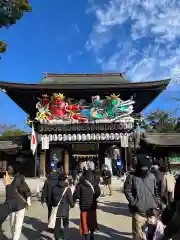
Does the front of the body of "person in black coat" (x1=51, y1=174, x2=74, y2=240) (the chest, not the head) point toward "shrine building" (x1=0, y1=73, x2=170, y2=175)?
yes

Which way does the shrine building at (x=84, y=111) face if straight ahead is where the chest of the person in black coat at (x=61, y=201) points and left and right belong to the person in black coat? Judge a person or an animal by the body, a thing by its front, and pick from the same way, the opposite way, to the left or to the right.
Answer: the opposite way

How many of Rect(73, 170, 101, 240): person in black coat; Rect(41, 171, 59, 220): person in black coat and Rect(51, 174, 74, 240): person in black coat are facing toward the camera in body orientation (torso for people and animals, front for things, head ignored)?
0

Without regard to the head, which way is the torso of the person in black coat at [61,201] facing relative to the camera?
away from the camera

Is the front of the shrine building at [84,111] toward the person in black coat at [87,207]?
yes

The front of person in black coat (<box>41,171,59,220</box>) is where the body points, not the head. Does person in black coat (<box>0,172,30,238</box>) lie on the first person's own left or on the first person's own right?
on the first person's own left

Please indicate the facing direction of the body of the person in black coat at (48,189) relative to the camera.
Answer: away from the camera

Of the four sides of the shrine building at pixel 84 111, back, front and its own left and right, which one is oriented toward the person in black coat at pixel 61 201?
front

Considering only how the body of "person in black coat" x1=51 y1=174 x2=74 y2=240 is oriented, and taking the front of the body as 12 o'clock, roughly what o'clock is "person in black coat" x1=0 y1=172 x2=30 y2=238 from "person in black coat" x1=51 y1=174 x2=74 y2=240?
"person in black coat" x1=0 y1=172 x2=30 y2=238 is roughly at 9 o'clock from "person in black coat" x1=51 y1=174 x2=74 y2=240.

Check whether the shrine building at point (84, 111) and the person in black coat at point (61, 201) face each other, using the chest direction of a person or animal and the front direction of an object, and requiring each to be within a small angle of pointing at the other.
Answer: yes

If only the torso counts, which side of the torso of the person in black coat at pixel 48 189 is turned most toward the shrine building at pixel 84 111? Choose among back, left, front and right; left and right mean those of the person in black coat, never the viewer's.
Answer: front

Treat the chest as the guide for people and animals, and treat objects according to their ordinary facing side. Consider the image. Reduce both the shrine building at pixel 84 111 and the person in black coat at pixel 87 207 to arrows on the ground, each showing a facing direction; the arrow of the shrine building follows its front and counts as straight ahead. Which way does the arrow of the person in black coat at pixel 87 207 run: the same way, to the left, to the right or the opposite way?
the opposite way

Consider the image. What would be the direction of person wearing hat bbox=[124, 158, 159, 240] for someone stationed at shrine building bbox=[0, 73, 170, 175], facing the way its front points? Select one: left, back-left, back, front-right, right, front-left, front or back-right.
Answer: front

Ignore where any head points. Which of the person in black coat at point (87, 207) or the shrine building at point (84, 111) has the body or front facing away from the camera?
the person in black coat

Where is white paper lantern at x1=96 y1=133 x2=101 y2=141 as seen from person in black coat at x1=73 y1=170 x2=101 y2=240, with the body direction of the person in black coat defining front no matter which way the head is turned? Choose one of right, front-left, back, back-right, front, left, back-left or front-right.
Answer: front

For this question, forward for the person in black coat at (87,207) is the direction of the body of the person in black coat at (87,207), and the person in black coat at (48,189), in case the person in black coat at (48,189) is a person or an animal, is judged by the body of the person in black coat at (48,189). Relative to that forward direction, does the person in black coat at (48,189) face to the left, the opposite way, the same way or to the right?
the same way

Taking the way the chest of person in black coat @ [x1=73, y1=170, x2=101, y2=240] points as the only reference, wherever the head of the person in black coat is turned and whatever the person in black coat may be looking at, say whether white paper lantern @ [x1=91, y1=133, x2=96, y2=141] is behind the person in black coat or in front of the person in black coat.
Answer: in front

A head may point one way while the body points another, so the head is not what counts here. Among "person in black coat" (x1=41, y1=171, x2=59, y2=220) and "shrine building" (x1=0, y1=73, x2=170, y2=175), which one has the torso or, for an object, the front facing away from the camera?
the person in black coat

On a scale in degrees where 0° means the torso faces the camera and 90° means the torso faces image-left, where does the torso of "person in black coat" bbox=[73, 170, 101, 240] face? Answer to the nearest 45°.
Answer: approximately 180°

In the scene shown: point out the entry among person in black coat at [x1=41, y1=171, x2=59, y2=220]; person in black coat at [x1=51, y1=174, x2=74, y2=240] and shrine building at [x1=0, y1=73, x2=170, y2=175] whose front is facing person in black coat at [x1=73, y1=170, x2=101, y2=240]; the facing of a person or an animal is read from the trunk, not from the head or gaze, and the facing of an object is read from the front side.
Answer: the shrine building

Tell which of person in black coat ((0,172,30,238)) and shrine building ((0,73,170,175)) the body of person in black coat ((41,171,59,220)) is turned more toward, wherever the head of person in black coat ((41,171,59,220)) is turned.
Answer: the shrine building

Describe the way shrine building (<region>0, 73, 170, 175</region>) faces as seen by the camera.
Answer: facing the viewer
